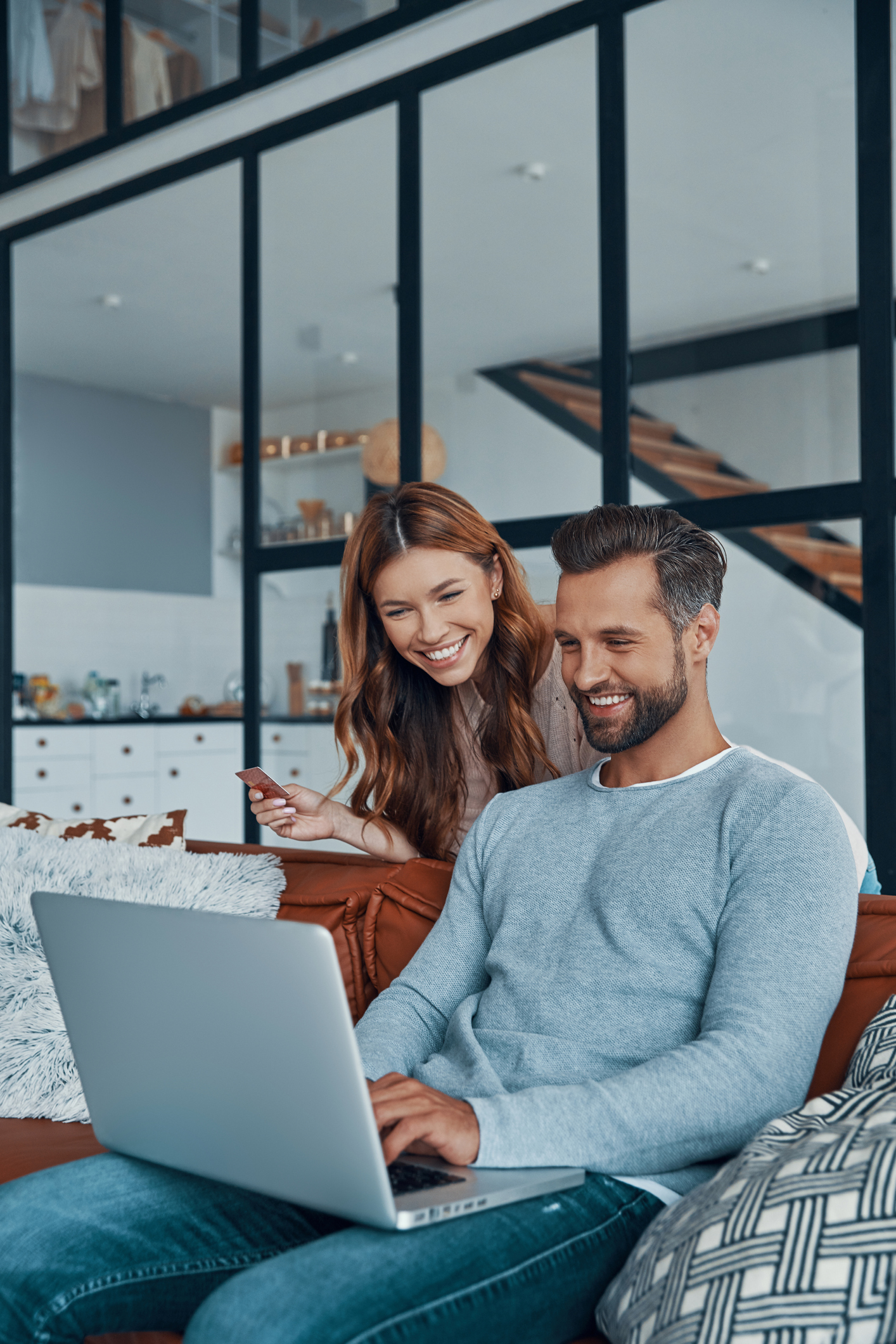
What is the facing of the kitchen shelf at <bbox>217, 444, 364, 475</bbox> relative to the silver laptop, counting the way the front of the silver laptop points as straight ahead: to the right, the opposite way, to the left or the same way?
the opposite way

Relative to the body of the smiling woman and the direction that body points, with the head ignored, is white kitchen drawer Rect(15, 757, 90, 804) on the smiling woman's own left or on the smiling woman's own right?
on the smiling woman's own right

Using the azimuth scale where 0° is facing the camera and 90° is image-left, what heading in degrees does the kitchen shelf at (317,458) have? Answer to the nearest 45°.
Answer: approximately 45°

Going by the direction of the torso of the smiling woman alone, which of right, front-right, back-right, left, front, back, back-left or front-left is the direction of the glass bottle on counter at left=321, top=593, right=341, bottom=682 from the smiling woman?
back-right

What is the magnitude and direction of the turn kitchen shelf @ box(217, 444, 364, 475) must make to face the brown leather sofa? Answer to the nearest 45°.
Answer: approximately 45° to its left

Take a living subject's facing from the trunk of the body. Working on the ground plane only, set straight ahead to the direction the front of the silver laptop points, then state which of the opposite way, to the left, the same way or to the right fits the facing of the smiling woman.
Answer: the opposite way

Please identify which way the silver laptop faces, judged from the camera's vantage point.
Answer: facing away from the viewer and to the right of the viewer

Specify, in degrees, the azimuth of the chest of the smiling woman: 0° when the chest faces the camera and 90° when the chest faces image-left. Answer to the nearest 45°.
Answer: approximately 45°

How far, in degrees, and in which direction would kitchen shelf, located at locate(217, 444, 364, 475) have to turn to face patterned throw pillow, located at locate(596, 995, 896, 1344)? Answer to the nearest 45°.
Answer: approximately 45° to its left
